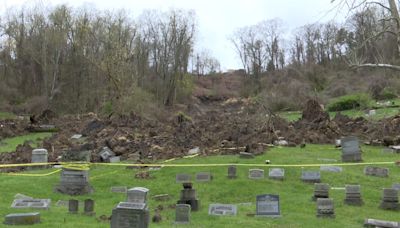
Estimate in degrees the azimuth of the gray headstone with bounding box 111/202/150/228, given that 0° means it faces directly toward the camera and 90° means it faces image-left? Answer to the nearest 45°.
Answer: approximately 0°

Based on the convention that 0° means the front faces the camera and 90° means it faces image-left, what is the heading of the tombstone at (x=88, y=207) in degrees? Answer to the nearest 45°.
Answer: approximately 0°

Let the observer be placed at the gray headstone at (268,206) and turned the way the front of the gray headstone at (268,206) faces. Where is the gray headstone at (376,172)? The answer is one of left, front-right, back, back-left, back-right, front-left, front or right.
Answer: back-left

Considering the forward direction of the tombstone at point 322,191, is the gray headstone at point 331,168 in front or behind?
behind

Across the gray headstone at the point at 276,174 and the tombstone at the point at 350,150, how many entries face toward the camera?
2

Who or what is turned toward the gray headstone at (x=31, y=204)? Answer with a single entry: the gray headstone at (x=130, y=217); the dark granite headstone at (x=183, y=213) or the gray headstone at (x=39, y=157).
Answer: the gray headstone at (x=39, y=157)
